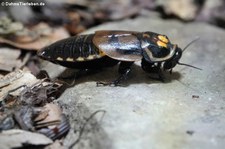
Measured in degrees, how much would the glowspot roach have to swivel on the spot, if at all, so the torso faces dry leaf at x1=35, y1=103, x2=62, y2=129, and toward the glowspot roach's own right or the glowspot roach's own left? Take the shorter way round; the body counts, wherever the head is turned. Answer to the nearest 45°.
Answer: approximately 135° to the glowspot roach's own right

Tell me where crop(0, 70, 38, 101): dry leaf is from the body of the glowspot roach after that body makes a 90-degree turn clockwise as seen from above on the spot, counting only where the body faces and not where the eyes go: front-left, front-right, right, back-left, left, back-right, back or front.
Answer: right

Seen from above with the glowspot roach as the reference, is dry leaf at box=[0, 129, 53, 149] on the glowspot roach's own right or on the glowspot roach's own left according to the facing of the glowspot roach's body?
on the glowspot roach's own right

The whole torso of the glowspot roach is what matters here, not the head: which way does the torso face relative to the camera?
to the viewer's right
